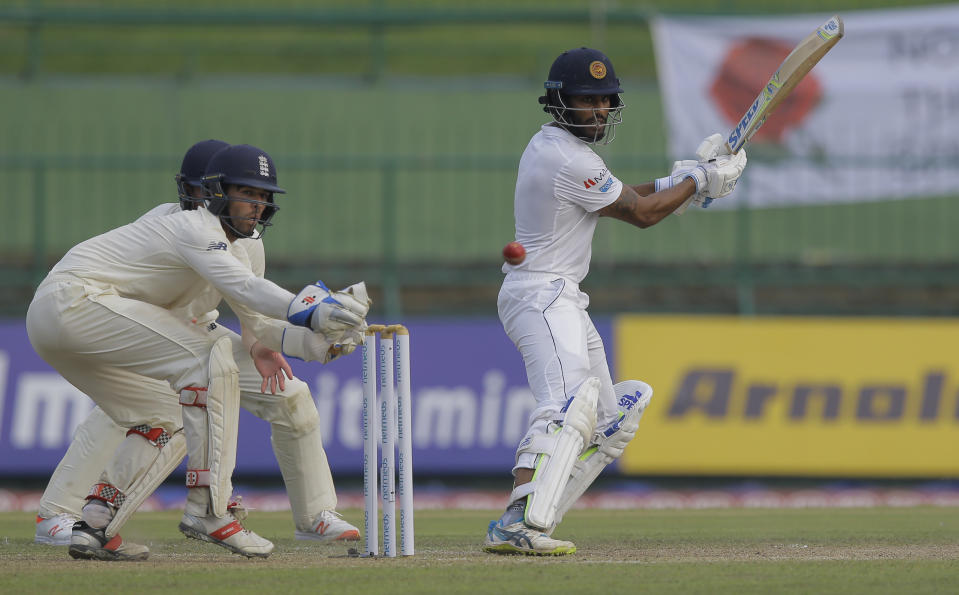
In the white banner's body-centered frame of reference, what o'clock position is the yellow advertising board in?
The yellow advertising board is roughly at 12 o'clock from the white banner.

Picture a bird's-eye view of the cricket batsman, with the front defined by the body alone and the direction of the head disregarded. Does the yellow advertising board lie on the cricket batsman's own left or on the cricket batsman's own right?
on the cricket batsman's own left

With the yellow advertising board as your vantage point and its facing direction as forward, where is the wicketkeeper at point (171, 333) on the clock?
The wicketkeeper is roughly at 1 o'clock from the yellow advertising board.

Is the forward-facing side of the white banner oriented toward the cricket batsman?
yes

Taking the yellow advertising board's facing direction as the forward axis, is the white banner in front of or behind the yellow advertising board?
behind

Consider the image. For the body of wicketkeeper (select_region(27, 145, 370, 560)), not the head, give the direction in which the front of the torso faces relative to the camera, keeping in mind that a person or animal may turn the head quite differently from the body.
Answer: to the viewer's right

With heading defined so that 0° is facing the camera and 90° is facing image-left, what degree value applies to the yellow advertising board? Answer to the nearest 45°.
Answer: approximately 0°
